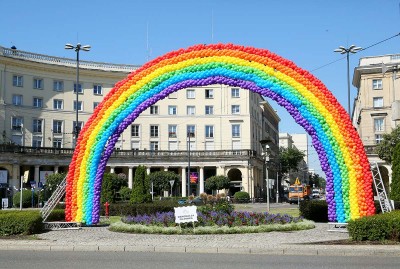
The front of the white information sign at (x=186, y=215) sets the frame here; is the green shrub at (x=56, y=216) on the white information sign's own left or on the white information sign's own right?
on the white information sign's own right

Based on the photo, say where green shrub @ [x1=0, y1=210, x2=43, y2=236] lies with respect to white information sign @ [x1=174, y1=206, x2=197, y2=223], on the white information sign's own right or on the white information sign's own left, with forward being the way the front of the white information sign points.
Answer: on the white information sign's own right

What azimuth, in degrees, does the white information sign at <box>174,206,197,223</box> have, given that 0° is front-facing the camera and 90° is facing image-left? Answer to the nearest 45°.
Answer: approximately 0°

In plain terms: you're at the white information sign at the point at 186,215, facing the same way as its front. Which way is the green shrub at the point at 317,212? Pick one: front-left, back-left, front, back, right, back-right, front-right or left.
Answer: back-left

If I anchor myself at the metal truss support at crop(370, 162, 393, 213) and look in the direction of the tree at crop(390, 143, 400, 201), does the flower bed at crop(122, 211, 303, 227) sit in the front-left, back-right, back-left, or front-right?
back-left
